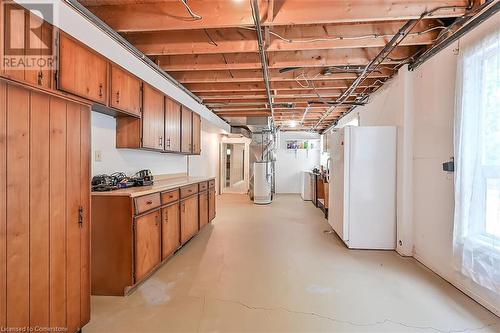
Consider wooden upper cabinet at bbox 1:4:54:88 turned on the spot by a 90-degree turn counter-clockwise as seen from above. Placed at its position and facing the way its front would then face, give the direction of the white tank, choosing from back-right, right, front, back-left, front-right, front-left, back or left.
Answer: front

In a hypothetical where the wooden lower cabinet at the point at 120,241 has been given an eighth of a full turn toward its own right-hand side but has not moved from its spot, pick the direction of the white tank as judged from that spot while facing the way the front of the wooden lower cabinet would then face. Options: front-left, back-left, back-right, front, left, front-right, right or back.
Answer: back-left

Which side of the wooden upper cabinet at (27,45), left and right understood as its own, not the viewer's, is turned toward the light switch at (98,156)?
left
